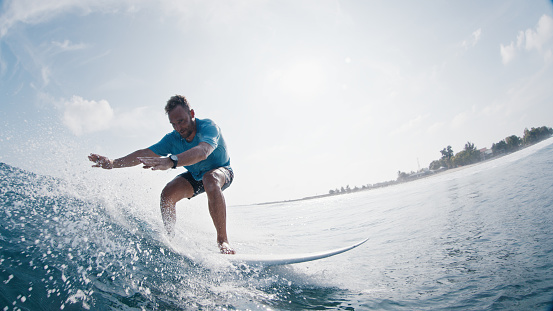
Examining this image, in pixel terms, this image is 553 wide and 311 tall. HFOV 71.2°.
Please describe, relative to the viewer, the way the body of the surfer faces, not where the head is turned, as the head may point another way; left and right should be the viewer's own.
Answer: facing the viewer and to the left of the viewer

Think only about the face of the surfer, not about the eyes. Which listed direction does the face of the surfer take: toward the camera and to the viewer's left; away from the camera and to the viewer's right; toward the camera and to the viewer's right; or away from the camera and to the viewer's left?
toward the camera and to the viewer's left
